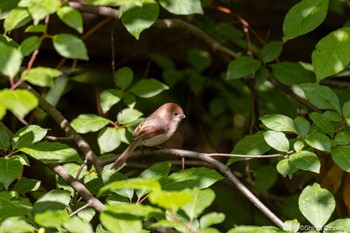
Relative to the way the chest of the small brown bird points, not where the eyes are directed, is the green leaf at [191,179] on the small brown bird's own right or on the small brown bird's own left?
on the small brown bird's own right

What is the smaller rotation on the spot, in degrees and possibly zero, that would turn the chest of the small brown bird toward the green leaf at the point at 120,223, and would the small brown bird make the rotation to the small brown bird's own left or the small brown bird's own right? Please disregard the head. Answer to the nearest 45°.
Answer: approximately 90° to the small brown bird's own right

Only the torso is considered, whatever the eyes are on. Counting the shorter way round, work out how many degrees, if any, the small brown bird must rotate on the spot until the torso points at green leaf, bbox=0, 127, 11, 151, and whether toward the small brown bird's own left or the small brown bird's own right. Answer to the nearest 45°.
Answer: approximately 135° to the small brown bird's own right

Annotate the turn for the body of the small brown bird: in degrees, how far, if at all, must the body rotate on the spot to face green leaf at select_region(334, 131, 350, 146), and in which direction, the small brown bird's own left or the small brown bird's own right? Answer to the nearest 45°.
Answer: approximately 45° to the small brown bird's own right

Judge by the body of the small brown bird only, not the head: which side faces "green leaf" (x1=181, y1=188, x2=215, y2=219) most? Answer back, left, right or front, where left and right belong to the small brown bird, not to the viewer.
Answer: right

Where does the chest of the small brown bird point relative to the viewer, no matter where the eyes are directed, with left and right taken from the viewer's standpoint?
facing to the right of the viewer

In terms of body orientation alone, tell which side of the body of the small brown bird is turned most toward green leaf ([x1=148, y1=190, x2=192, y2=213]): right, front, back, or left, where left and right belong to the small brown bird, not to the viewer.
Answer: right

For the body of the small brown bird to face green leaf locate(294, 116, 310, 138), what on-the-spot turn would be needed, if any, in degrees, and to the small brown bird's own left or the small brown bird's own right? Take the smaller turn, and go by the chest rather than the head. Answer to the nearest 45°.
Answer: approximately 45° to the small brown bird's own right

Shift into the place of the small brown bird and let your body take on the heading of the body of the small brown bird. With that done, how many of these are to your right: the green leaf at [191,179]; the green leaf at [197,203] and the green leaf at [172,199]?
3
